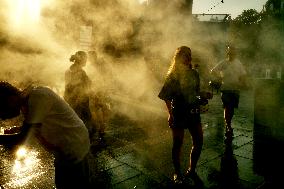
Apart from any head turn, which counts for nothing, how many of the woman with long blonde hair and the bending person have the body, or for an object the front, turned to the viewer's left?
1

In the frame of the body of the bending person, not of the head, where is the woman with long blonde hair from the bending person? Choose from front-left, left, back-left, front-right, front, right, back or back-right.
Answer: back-right

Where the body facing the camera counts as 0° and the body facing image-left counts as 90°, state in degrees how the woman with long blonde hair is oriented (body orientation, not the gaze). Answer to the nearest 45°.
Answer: approximately 315°

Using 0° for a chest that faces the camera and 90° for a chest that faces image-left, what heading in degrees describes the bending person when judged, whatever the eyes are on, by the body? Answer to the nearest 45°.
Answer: approximately 90°

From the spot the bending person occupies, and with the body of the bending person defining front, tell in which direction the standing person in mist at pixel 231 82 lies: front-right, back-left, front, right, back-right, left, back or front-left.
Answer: back-right

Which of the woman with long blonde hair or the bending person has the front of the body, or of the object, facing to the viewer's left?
the bending person

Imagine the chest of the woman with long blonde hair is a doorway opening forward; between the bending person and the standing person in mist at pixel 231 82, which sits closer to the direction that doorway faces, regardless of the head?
the bending person

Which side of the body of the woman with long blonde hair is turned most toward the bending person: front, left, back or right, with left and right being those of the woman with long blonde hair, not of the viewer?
right
